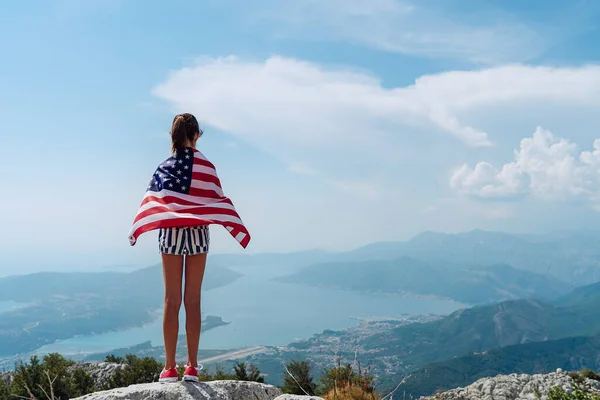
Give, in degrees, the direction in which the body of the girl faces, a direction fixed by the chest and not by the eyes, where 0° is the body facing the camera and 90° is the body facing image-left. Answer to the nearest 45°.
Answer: approximately 180°
